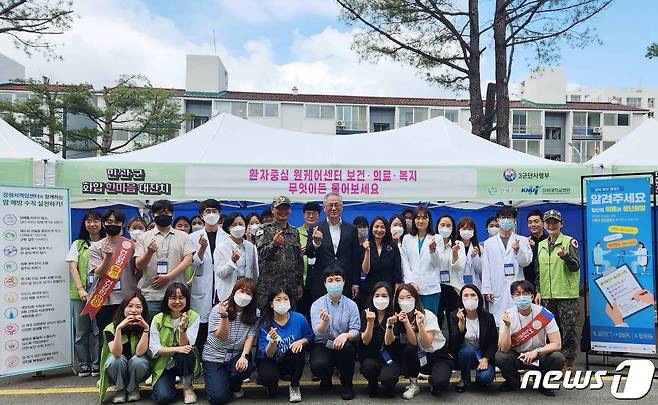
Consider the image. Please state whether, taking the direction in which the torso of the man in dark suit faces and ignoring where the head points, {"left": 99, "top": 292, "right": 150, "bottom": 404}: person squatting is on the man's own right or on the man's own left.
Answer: on the man's own right

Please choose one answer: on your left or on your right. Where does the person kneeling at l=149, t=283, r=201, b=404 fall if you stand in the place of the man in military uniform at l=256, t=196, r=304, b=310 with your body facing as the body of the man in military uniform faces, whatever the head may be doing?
on your right
